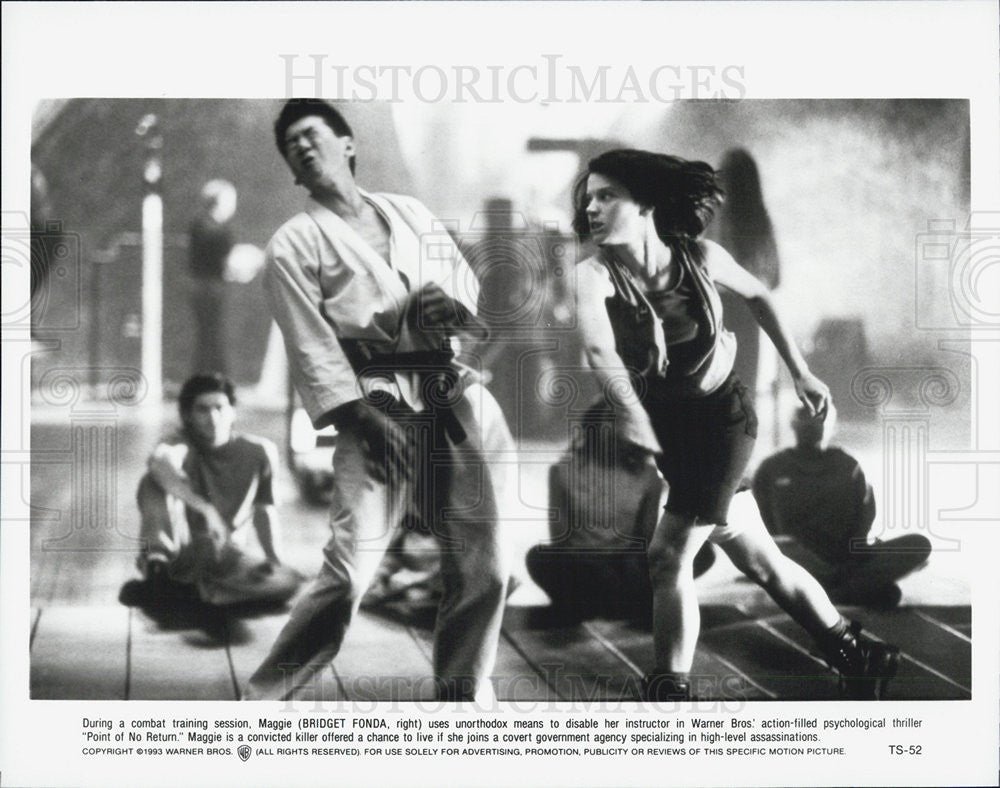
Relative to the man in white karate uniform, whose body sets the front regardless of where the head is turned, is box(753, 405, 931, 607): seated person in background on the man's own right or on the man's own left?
on the man's own left

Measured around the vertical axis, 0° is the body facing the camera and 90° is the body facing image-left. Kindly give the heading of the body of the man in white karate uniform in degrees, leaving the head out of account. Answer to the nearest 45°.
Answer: approximately 0°

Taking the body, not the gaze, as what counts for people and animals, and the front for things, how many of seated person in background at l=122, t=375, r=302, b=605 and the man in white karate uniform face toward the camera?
2

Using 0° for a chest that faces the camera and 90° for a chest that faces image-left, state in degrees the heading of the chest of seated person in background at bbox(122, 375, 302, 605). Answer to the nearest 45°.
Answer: approximately 0°
